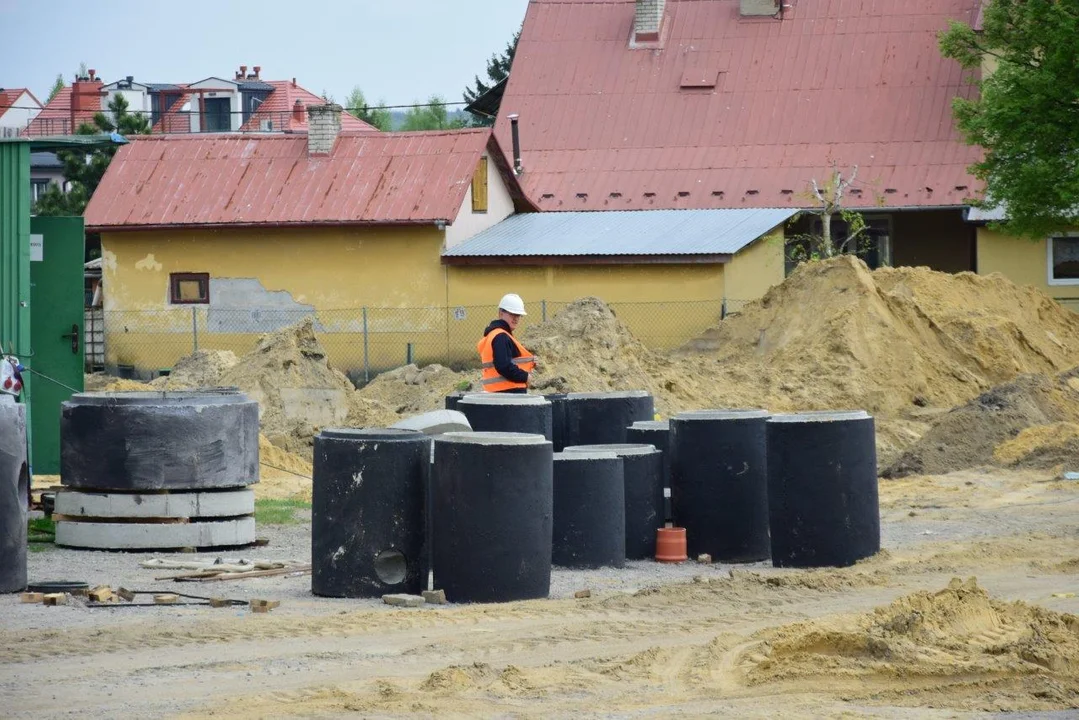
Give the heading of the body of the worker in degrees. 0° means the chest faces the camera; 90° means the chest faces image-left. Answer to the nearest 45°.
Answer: approximately 270°

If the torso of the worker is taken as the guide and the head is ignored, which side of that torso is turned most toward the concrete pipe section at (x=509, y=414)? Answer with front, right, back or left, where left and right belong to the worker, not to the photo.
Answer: right

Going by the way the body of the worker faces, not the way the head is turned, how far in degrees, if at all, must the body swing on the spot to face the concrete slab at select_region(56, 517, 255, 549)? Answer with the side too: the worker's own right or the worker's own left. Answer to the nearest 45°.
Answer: approximately 135° to the worker's own right

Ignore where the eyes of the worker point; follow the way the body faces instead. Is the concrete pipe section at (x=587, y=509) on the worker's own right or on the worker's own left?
on the worker's own right

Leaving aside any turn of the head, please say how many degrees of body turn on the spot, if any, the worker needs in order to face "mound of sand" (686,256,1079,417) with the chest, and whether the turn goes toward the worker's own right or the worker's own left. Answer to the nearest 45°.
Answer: approximately 45° to the worker's own left

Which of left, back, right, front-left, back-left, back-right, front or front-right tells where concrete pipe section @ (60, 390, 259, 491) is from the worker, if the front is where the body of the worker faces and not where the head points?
back-right

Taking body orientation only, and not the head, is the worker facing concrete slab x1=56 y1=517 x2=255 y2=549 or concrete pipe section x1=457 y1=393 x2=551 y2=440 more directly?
the concrete pipe section
